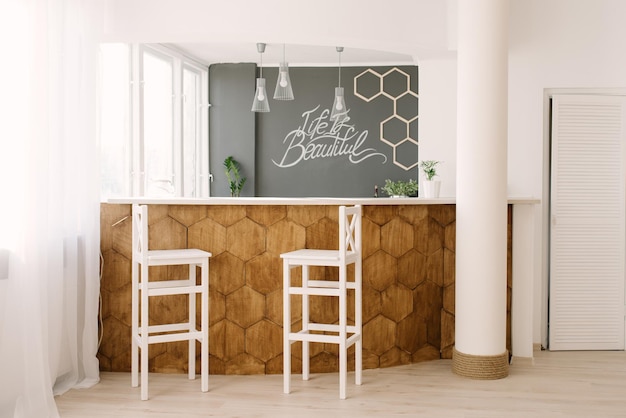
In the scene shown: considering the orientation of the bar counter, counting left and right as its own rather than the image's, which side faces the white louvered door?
left

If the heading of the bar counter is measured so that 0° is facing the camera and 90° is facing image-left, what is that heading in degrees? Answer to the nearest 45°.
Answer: approximately 0°

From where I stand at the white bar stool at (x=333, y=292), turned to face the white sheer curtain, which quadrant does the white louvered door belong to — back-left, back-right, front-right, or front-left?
back-right

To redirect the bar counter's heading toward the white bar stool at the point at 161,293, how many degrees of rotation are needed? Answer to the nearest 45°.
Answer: approximately 45° to its right

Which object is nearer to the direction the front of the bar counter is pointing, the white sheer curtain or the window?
the white sheer curtain

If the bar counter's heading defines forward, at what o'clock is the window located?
The window is roughly at 5 o'clock from the bar counter.

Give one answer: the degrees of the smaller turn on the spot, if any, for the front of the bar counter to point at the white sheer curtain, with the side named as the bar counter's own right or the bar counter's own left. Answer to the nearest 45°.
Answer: approximately 45° to the bar counter's own right

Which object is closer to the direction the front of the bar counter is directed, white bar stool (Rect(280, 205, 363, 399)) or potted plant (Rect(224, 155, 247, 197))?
the white bar stool

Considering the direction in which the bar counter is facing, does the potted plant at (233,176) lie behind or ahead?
behind

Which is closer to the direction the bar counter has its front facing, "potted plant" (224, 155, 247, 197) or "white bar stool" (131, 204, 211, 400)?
the white bar stool

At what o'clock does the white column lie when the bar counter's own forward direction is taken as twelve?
The white column is roughly at 9 o'clock from the bar counter.

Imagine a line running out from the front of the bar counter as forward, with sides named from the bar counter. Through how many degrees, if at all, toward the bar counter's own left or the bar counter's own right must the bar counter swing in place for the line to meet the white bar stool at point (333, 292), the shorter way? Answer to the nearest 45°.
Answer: approximately 45° to the bar counter's own left
